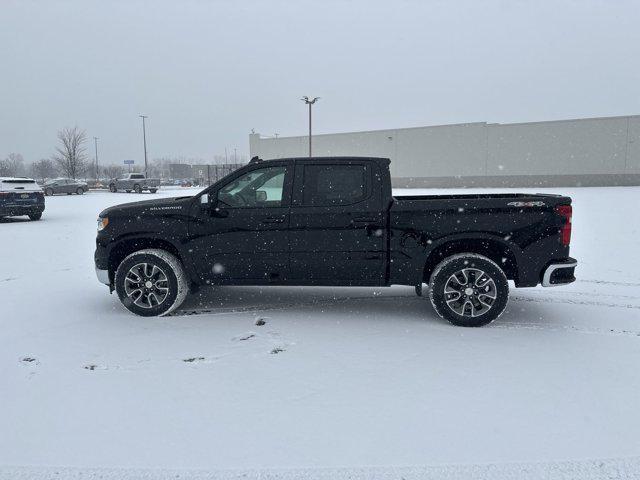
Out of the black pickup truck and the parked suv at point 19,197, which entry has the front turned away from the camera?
the parked suv

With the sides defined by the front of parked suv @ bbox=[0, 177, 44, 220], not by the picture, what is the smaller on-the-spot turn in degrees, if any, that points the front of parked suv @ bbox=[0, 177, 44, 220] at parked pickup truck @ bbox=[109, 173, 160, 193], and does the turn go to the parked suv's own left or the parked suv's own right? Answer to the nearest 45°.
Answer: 0° — it already faces it

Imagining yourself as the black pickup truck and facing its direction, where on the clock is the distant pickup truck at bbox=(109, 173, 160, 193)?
The distant pickup truck is roughly at 2 o'clock from the black pickup truck.

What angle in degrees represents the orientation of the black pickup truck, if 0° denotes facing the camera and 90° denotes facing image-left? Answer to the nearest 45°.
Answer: approximately 90°

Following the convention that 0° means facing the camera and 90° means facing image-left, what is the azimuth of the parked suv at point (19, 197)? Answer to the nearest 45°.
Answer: approximately 180°

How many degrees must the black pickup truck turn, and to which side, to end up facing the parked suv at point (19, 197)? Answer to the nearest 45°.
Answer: approximately 45° to its right

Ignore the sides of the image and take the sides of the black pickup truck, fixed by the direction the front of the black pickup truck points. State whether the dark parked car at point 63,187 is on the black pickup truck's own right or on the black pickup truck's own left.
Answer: on the black pickup truck's own right

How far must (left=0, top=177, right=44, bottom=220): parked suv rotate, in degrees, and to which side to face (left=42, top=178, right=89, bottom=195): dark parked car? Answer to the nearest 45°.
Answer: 0° — it already faces it

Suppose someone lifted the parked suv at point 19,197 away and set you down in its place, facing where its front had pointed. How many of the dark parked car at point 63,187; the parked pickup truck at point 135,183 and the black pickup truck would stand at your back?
1

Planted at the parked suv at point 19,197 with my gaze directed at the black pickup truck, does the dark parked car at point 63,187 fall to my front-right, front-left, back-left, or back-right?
back-left

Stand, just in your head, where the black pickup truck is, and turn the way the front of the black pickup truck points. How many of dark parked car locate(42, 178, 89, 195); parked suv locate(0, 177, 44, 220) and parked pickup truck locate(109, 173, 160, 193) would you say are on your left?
0

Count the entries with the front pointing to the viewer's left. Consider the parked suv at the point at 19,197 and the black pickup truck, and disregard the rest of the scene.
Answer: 1
